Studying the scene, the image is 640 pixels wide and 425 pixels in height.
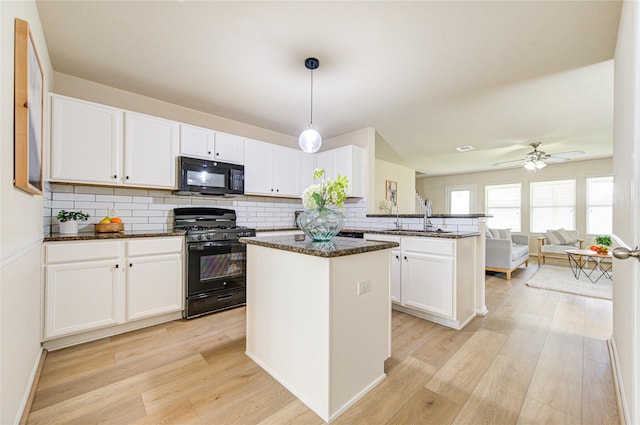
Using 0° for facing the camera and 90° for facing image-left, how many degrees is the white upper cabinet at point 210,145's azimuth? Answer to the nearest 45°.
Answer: approximately 315°

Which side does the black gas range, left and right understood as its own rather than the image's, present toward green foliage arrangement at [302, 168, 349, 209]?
front

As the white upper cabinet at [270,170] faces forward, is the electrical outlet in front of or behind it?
in front

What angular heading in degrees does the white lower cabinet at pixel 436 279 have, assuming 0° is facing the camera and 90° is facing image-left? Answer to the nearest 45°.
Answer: approximately 45°

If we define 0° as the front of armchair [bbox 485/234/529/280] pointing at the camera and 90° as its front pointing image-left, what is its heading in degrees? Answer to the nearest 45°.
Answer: approximately 315°

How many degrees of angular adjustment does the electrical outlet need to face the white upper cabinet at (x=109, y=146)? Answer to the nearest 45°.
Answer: approximately 135° to its right

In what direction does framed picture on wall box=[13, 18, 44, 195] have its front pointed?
to the viewer's right

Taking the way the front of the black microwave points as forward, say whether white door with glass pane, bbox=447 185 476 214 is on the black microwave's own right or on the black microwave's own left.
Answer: on the black microwave's own left

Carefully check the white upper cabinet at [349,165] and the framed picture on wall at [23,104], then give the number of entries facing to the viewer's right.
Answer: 1

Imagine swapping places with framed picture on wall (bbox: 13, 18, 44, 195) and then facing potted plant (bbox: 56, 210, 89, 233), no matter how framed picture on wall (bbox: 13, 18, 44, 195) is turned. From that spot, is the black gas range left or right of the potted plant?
right

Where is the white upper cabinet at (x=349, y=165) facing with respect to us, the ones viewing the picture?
facing the viewer and to the left of the viewer

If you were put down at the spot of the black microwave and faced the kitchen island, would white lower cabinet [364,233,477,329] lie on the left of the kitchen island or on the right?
left

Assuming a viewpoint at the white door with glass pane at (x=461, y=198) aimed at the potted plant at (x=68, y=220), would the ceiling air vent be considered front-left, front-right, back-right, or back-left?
front-left

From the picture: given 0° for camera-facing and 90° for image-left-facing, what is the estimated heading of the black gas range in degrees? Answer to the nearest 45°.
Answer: approximately 315°
